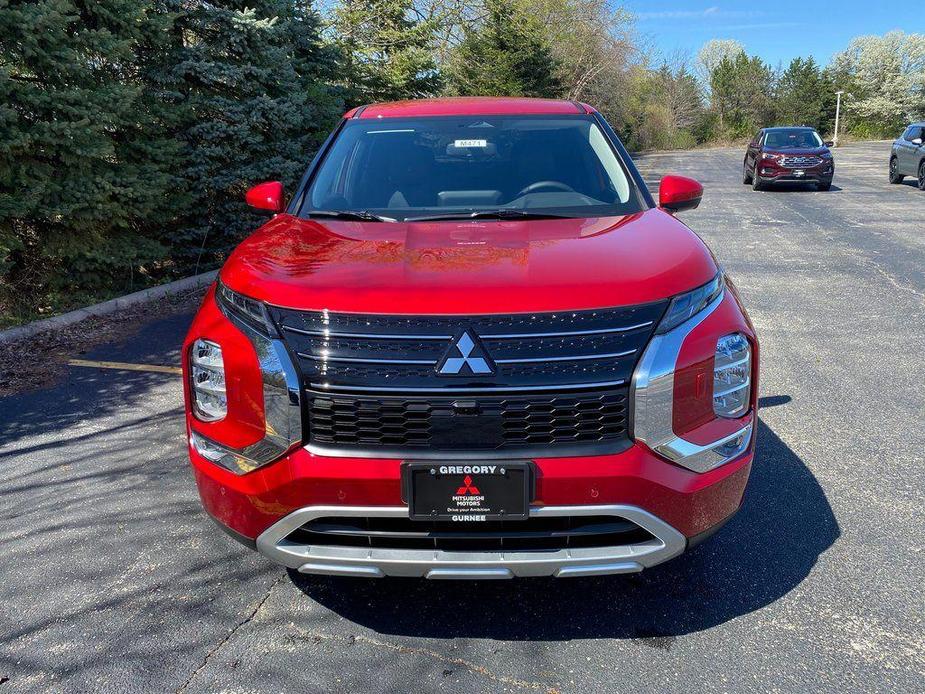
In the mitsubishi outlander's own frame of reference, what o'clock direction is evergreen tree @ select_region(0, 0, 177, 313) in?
The evergreen tree is roughly at 5 o'clock from the mitsubishi outlander.

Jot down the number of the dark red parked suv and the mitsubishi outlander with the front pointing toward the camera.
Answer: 2

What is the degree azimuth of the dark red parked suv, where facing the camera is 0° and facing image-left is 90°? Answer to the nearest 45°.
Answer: approximately 0°

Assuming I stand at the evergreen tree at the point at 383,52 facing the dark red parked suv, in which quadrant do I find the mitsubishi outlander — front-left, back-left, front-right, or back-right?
back-right

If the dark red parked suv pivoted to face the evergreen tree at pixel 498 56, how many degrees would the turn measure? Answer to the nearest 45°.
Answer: approximately 135° to its right

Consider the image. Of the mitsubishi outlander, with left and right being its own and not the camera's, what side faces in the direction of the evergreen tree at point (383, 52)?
back

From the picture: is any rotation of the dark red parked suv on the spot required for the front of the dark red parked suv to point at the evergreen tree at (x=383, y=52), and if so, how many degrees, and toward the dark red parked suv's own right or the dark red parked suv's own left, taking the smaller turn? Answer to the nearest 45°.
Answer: approximately 45° to the dark red parked suv's own right

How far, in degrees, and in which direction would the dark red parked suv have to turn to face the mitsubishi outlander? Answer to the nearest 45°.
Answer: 0° — it already faces it

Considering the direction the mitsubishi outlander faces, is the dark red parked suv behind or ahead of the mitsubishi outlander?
behind

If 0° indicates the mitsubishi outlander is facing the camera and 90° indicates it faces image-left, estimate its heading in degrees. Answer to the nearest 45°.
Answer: approximately 0°

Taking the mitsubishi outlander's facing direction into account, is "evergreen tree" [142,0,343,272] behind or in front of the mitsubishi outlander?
behind
